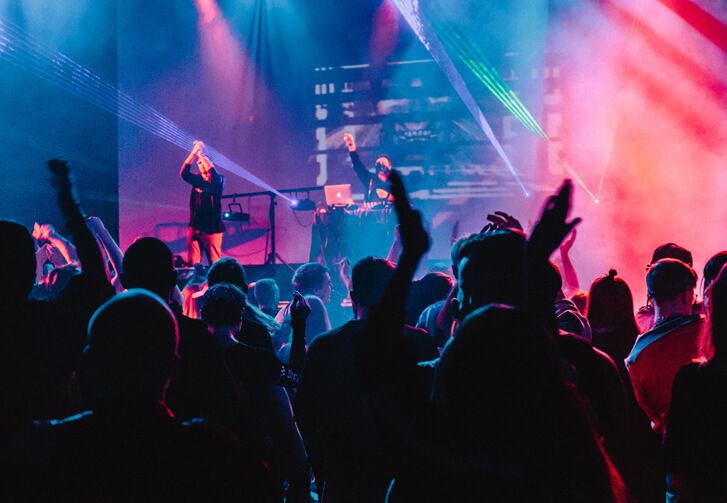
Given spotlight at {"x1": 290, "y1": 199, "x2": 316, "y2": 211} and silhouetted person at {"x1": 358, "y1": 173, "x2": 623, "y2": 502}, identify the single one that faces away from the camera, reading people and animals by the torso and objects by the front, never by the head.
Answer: the silhouetted person

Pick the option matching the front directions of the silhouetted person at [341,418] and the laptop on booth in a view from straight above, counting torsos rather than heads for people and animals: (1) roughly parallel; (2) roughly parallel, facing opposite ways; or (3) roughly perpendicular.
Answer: roughly parallel

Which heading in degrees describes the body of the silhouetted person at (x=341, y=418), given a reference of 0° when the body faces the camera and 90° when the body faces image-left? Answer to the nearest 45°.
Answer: approximately 180°

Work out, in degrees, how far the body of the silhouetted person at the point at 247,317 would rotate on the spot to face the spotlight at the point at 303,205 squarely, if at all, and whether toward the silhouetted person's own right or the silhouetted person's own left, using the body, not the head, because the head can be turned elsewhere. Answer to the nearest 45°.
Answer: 0° — they already face it

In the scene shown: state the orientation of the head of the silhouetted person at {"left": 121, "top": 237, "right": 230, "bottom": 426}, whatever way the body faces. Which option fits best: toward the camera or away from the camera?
away from the camera

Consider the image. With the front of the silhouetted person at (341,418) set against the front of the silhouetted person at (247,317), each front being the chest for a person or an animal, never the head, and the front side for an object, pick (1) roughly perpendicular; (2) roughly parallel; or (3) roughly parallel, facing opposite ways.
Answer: roughly parallel

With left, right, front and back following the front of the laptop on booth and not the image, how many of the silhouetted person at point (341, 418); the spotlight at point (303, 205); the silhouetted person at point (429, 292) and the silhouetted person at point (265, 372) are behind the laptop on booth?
3

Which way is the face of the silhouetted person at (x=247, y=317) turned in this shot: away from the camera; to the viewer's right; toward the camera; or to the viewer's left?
away from the camera

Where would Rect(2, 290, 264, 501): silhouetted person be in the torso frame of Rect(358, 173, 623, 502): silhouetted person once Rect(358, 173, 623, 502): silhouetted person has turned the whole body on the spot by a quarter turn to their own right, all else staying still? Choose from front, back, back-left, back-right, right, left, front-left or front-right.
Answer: back

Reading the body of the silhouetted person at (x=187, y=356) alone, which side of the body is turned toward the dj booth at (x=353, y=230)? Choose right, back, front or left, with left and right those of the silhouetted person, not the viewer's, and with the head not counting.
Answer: front

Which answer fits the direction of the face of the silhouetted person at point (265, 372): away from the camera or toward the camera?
away from the camera

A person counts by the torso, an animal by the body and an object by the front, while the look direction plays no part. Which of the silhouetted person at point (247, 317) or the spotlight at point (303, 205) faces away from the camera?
the silhouetted person

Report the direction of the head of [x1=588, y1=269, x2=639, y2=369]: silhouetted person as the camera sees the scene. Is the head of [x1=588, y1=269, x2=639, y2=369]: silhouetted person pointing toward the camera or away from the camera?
away from the camera

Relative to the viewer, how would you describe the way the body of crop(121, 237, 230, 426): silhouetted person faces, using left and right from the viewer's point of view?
facing away from the viewer

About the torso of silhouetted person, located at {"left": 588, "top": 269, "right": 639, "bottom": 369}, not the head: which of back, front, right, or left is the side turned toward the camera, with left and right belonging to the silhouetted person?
back

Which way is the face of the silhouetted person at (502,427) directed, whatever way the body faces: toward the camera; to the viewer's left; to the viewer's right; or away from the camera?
away from the camera

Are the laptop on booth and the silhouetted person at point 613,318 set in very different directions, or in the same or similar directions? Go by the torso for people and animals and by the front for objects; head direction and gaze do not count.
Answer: same or similar directions

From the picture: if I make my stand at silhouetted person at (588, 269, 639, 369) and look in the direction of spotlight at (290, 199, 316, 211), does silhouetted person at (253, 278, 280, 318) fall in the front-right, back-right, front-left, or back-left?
front-left

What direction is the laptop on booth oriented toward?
away from the camera

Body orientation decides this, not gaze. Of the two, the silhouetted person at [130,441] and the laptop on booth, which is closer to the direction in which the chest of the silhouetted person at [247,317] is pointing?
the laptop on booth

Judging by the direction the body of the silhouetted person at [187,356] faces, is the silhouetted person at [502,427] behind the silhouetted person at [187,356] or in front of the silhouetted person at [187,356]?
behind

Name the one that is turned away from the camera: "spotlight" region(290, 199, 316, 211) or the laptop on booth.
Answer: the laptop on booth

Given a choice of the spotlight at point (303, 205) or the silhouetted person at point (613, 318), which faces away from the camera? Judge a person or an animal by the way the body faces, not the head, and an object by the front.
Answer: the silhouetted person
